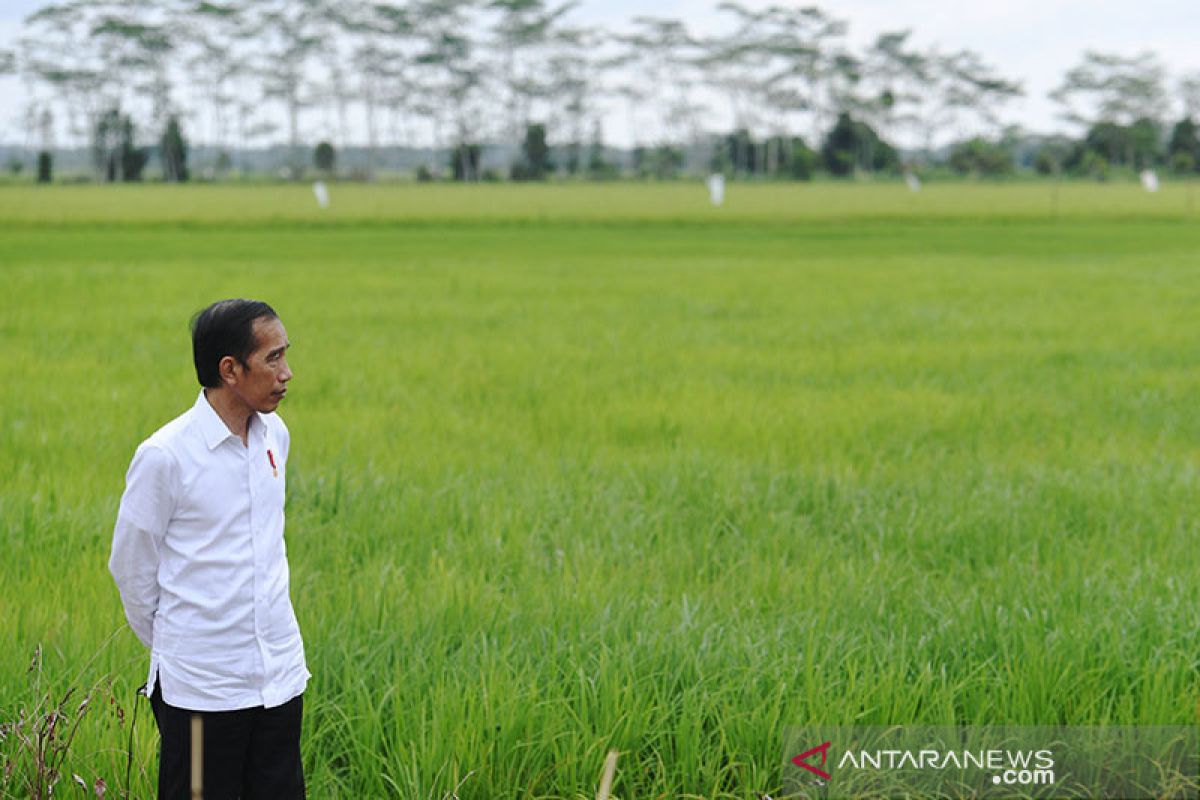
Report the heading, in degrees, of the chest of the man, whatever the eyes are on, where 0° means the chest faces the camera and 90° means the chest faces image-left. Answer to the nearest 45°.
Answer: approximately 315°

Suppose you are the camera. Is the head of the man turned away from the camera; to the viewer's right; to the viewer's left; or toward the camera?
to the viewer's right
